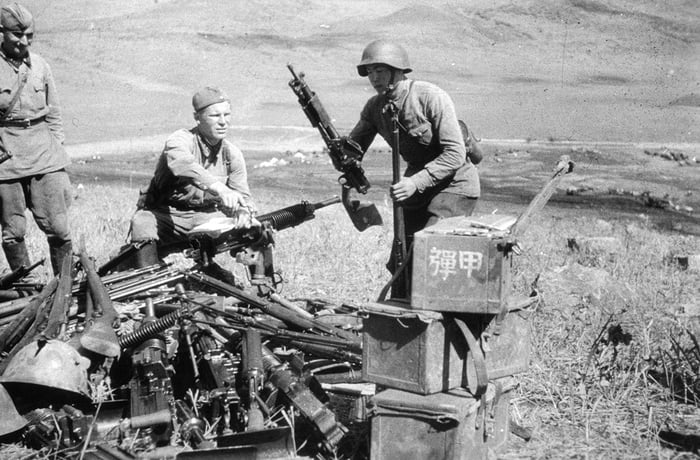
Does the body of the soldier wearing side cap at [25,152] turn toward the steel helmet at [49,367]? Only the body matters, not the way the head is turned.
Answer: yes

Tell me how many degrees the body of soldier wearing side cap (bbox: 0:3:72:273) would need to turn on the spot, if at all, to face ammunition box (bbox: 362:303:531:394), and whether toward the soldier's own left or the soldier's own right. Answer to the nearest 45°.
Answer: approximately 45° to the soldier's own left

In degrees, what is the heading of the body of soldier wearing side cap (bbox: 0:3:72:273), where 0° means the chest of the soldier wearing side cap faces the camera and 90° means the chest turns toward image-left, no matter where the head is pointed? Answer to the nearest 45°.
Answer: approximately 0°

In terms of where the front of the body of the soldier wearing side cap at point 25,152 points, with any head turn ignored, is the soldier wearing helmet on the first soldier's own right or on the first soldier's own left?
on the first soldier's own left

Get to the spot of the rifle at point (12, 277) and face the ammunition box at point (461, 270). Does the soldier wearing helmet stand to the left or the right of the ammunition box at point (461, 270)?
left

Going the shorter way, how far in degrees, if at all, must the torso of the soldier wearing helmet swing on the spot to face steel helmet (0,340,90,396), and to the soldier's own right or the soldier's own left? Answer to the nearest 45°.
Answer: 0° — they already face it

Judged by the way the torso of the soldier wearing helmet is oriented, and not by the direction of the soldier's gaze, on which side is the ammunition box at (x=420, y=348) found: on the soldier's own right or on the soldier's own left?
on the soldier's own left

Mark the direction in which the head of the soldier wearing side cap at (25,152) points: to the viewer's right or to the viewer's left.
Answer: to the viewer's right
